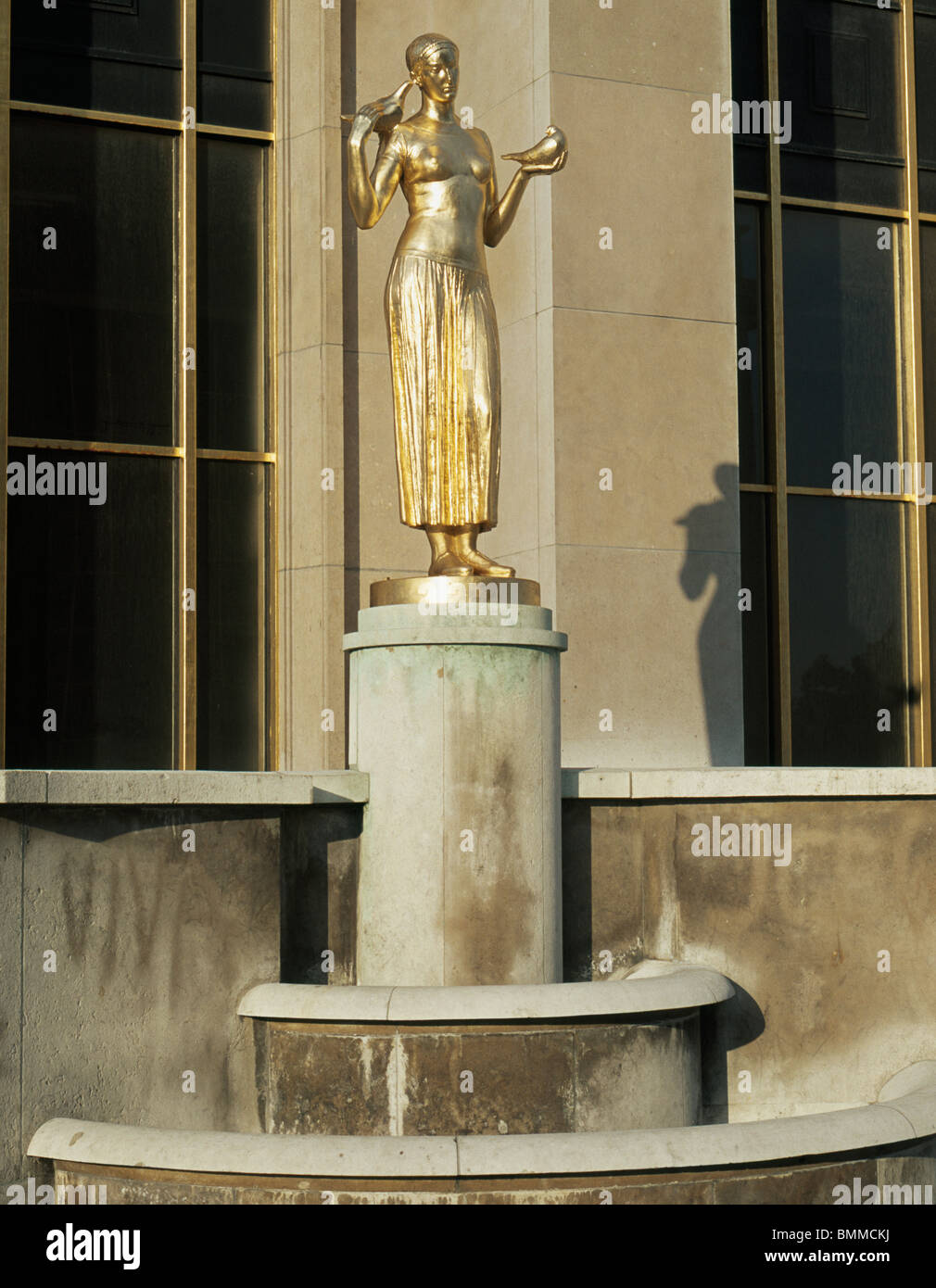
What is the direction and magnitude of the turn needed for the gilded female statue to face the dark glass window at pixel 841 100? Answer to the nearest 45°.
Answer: approximately 90° to its left

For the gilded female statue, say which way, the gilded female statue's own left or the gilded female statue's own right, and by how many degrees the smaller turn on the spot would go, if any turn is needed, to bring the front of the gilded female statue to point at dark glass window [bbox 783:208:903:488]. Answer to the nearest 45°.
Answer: approximately 90° to the gilded female statue's own left

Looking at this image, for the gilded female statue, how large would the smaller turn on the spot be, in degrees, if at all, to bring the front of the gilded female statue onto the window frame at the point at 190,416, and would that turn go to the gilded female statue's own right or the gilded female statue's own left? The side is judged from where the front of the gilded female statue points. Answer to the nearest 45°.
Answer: approximately 180°

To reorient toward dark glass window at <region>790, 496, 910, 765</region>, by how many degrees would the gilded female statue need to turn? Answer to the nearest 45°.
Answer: approximately 90° to its left

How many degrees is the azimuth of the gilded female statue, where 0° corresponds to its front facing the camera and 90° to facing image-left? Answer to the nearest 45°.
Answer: approximately 315°
